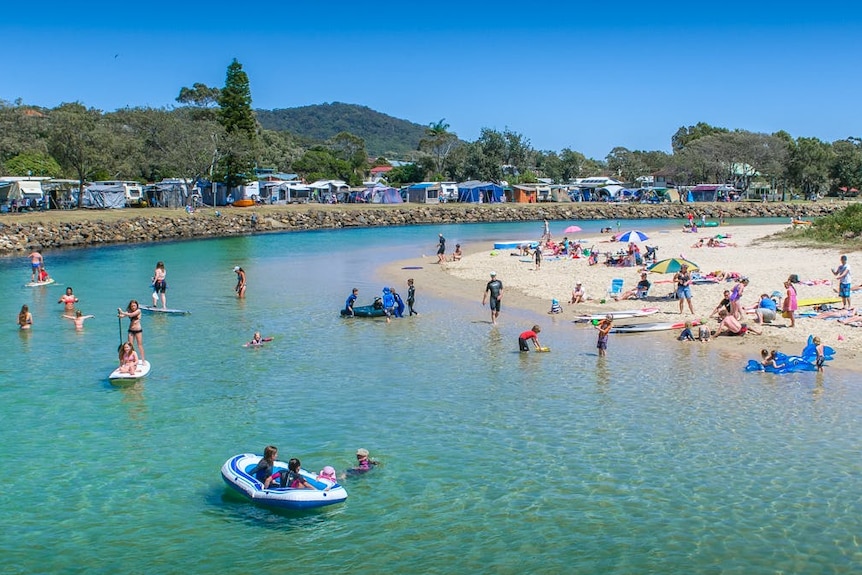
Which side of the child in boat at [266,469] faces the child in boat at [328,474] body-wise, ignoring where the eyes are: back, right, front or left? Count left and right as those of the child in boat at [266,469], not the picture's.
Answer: front

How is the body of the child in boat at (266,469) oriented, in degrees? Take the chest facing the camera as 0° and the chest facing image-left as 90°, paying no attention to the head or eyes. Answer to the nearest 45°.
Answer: approximately 270°

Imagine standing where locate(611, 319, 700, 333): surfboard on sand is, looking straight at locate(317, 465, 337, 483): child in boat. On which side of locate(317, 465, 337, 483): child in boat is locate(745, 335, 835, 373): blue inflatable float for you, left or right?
left

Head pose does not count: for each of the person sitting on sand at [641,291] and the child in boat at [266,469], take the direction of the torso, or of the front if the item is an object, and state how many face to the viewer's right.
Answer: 1

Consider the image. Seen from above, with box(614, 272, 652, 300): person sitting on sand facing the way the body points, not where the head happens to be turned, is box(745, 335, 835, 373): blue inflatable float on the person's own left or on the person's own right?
on the person's own left

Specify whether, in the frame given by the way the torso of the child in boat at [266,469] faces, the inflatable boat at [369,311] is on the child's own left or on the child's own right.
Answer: on the child's own left

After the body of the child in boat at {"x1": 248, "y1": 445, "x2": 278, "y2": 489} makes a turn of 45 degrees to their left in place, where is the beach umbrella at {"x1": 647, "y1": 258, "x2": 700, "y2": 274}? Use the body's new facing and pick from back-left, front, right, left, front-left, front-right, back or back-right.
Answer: front

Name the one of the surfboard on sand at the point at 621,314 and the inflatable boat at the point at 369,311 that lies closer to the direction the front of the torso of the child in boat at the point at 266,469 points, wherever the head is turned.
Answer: the surfboard on sand

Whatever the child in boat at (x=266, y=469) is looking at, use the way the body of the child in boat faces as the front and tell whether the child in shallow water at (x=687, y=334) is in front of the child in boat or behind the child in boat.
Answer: in front
